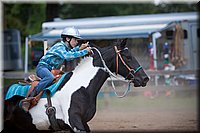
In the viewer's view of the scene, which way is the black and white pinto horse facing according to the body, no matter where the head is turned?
to the viewer's right

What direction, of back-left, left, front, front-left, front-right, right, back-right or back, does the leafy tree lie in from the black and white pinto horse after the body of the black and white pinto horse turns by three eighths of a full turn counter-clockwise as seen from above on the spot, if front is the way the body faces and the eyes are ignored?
front-right

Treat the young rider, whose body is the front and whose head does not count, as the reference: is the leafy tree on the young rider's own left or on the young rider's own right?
on the young rider's own left

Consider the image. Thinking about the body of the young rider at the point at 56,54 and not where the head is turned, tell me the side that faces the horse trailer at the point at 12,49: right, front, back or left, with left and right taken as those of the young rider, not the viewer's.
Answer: left

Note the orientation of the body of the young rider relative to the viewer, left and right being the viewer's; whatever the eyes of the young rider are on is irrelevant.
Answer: facing to the right of the viewer

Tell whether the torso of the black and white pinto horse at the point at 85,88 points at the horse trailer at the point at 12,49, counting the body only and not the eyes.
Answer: no
